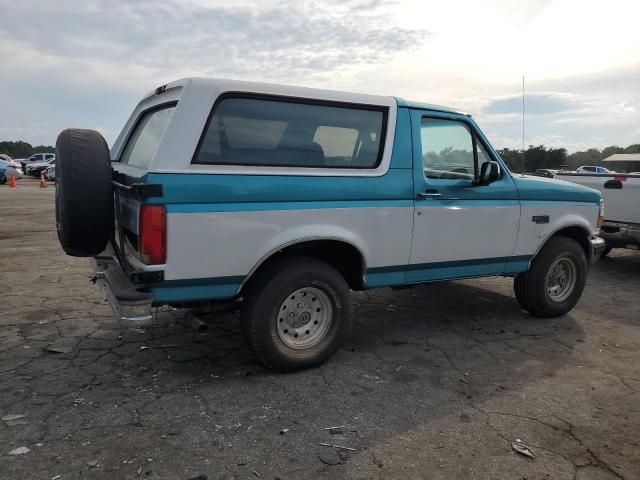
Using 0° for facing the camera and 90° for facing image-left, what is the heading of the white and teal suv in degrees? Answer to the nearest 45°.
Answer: approximately 225°

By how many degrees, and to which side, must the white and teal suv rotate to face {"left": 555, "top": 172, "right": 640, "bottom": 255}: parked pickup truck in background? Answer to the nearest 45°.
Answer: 0° — it already faces it
